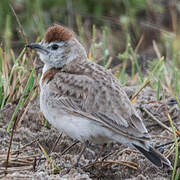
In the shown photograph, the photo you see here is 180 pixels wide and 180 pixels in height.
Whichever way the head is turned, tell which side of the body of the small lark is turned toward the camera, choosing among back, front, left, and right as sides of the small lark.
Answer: left
